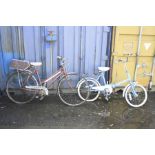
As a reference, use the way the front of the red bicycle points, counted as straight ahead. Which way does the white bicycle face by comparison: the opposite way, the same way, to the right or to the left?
the same way

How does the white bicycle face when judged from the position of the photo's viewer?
facing to the right of the viewer

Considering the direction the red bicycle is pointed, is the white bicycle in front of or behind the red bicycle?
in front

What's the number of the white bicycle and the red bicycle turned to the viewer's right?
2

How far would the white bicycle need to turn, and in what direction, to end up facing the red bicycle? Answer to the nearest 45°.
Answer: approximately 180°

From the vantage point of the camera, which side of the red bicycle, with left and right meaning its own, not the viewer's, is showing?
right
